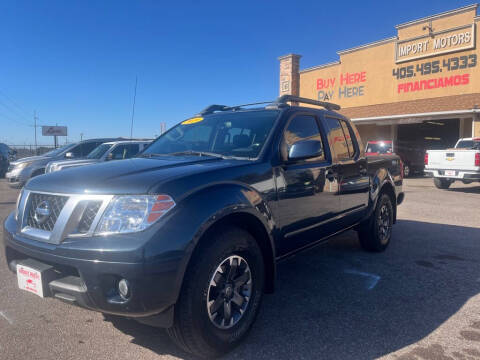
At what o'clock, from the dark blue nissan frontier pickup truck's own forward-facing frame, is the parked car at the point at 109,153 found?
The parked car is roughly at 4 o'clock from the dark blue nissan frontier pickup truck.

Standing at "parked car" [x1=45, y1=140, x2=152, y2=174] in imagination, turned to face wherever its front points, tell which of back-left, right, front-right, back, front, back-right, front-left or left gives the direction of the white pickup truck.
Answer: back-left

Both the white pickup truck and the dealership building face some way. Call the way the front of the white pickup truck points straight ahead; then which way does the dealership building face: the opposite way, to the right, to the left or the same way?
the opposite way

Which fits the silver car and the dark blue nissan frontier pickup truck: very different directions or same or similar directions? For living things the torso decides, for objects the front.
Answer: same or similar directions

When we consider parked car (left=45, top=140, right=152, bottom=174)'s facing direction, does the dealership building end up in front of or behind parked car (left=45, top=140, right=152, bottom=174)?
behind

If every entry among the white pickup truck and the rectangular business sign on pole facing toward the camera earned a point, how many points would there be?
1

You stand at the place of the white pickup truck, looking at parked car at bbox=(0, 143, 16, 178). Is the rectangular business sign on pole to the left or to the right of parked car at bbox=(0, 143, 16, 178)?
right

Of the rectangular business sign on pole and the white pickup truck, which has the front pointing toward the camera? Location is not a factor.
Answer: the rectangular business sign on pole

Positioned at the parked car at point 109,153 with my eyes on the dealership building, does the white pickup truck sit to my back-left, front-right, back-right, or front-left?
front-right

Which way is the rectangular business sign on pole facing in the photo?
toward the camera

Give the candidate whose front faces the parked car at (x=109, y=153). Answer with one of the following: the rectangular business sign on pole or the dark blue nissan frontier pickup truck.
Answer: the rectangular business sign on pole

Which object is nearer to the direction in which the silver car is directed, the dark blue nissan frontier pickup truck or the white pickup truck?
the dark blue nissan frontier pickup truck

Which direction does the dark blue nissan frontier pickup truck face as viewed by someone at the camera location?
facing the viewer and to the left of the viewer
